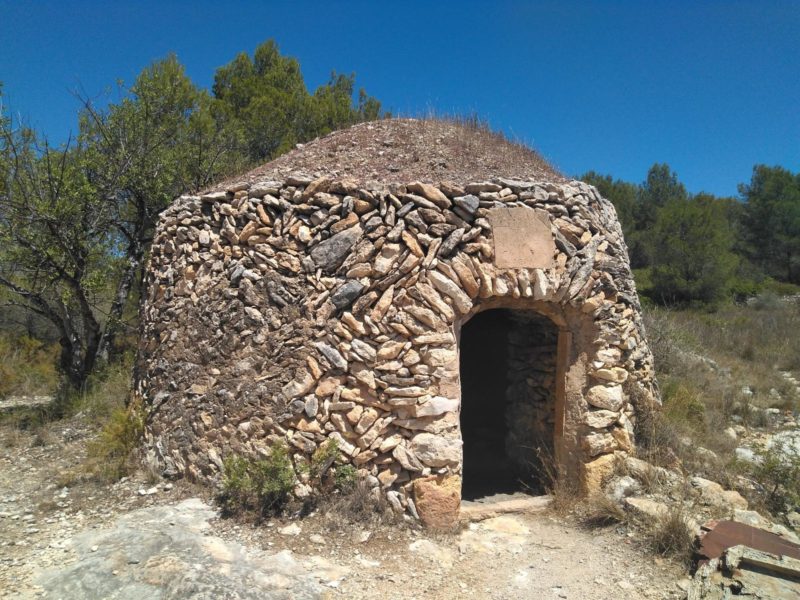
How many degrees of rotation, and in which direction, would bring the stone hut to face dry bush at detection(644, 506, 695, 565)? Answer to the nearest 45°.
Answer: approximately 45° to its left

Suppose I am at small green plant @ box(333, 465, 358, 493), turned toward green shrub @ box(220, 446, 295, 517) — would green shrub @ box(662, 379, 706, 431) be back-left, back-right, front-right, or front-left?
back-right

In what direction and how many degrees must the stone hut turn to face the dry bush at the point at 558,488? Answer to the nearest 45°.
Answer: approximately 45° to its left

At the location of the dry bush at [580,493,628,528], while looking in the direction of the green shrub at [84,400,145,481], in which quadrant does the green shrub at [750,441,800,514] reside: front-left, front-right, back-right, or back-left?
back-right

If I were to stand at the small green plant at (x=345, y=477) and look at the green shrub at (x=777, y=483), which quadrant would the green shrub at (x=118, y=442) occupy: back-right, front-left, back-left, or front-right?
back-left

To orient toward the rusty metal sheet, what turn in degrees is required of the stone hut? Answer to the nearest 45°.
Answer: approximately 45° to its left

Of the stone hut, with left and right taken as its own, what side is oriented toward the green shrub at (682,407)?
left

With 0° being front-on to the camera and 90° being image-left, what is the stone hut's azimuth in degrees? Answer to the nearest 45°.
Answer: approximately 315°

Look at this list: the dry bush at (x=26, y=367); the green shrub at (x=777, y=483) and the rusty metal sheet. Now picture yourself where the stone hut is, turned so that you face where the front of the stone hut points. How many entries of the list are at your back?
1
